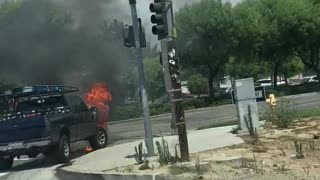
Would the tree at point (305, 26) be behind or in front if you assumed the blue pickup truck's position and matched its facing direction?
in front

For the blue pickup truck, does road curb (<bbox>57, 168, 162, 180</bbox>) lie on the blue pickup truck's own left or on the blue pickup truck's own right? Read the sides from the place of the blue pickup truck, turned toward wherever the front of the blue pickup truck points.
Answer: on the blue pickup truck's own right

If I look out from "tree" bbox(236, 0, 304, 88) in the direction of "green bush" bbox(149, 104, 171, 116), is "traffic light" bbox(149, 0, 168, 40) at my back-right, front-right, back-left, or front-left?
front-left

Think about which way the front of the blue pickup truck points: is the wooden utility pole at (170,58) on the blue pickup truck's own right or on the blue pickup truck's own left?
on the blue pickup truck's own right

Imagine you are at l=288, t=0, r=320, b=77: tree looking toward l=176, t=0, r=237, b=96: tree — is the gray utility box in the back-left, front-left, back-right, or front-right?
front-left

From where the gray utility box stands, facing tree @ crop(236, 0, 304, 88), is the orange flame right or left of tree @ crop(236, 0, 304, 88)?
left

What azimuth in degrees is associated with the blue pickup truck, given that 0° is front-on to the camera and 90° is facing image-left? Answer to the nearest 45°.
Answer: approximately 225°

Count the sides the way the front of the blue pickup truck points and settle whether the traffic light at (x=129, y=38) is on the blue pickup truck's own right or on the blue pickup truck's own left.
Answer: on the blue pickup truck's own right
